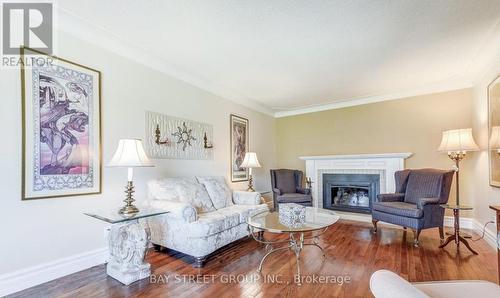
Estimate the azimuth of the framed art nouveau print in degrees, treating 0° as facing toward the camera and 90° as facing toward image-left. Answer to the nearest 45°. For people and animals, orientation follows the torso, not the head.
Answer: approximately 315°

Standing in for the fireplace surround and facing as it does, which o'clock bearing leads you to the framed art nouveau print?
The framed art nouveau print is roughly at 1 o'clock from the fireplace surround.

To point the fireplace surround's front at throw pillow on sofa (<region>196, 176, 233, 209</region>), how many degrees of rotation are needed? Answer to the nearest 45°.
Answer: approximately 45° to its right

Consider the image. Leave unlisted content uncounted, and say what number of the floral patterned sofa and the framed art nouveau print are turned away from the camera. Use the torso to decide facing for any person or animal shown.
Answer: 0

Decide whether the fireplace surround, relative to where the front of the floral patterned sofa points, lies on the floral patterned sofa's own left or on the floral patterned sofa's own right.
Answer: on the floral patterned sofa's own left

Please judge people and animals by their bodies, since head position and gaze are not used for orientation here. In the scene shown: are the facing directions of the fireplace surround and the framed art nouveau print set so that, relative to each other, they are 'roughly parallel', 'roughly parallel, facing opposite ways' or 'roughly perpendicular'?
roughly perpendicular

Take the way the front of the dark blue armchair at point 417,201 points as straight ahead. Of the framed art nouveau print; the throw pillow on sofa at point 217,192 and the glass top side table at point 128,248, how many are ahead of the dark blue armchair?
3

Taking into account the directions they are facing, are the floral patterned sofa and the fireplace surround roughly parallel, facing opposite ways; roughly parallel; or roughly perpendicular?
roughly perpendicular

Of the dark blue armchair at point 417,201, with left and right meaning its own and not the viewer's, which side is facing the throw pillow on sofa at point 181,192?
front

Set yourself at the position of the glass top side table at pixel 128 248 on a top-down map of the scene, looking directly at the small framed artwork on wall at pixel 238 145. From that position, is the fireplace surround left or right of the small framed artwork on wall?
right

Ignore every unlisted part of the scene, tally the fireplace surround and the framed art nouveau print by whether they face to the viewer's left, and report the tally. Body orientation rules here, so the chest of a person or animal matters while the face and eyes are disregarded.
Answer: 0

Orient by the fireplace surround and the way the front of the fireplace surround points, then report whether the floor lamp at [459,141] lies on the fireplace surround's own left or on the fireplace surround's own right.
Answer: on the fireplace surround's own left

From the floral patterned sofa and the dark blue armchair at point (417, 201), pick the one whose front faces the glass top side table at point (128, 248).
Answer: the dark blue armchair
